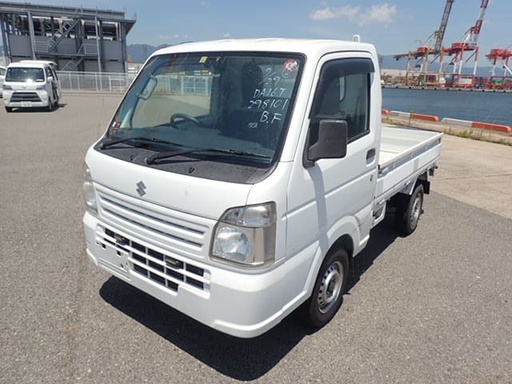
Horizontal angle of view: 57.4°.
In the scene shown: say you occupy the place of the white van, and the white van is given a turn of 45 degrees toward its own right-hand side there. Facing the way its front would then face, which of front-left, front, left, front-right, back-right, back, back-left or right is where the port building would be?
back-right

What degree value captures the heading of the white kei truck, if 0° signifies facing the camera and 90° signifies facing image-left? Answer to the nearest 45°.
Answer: approximately 45°

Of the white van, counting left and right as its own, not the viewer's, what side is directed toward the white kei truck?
front

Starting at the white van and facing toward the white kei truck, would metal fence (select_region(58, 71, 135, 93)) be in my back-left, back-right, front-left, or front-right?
back-left

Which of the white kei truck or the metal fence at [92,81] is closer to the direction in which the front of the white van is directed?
the white kei truck

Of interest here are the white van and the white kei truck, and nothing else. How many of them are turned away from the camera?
0

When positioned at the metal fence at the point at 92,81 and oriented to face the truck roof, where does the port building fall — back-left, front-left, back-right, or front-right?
back-right

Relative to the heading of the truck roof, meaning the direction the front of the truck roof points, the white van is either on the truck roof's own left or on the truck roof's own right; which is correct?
on the truck roof's own right

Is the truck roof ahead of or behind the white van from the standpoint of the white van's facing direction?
ahead

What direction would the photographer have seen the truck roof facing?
facing the viewer and to the left of the viewer

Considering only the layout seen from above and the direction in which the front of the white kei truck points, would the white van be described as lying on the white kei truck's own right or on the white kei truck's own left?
on the white kei truck's own right

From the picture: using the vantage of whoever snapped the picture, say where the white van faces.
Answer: facing the viewer
